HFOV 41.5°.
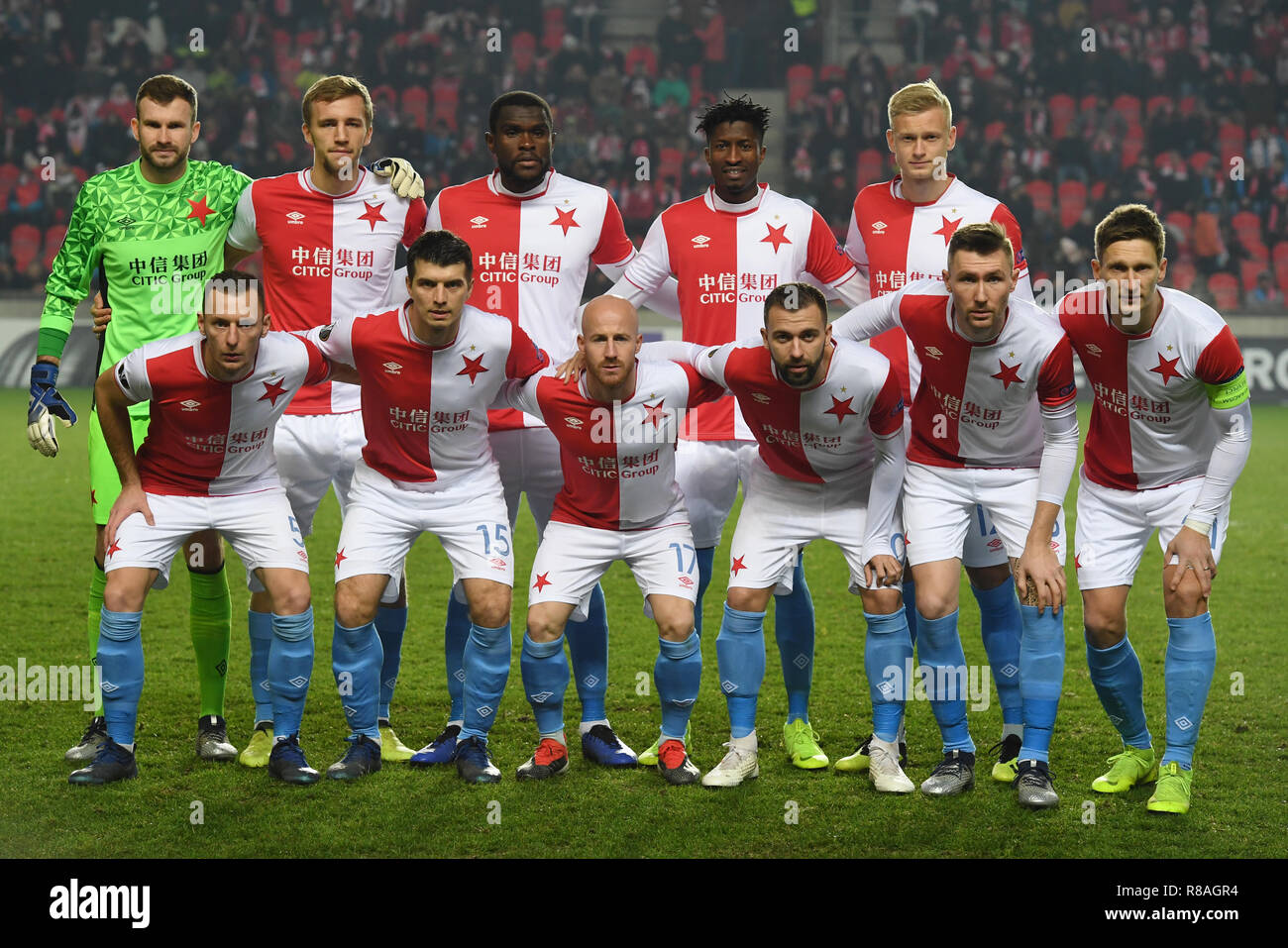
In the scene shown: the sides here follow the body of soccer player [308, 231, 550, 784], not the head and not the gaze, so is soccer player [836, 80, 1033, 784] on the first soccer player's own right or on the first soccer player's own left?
on the first soccer player's own left

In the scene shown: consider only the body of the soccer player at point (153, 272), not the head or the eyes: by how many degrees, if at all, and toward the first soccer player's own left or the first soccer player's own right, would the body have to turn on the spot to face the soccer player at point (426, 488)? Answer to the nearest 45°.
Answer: approximately 45° to the first soccer player's own left

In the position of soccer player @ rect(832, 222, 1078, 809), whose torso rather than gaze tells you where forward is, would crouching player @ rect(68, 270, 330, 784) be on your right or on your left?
on your right

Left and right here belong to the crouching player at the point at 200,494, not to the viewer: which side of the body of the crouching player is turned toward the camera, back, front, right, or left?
front

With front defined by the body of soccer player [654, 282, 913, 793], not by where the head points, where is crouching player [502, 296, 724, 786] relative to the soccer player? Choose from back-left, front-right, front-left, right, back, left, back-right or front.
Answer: right

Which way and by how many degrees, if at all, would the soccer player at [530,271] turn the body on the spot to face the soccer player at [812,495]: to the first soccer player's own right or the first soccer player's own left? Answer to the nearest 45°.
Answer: approximately 45° to the first soccer player's own left

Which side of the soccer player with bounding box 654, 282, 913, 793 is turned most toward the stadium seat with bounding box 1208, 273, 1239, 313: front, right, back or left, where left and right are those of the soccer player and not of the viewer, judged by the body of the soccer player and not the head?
back

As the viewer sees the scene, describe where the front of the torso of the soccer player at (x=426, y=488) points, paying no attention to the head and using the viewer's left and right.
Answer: facing the viewer

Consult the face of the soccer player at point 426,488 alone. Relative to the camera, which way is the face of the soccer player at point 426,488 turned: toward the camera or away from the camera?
toward the camera

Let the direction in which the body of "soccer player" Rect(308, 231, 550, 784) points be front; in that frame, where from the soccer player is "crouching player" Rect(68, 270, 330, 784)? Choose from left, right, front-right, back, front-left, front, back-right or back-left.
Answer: right

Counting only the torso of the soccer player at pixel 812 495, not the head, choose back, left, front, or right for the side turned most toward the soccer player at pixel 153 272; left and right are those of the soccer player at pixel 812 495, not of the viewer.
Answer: right

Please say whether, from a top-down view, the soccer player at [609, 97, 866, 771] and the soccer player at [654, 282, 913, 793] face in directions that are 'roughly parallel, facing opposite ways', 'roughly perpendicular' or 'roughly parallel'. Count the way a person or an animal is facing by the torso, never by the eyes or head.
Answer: roughly parallel

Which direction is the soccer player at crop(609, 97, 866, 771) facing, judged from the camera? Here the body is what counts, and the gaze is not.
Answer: toward the camera

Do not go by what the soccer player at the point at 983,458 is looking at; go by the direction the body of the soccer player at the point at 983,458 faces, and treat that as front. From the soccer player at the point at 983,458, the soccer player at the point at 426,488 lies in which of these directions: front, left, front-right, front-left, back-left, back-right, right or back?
right

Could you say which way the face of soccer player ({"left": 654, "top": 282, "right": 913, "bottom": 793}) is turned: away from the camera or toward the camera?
toward the camera
